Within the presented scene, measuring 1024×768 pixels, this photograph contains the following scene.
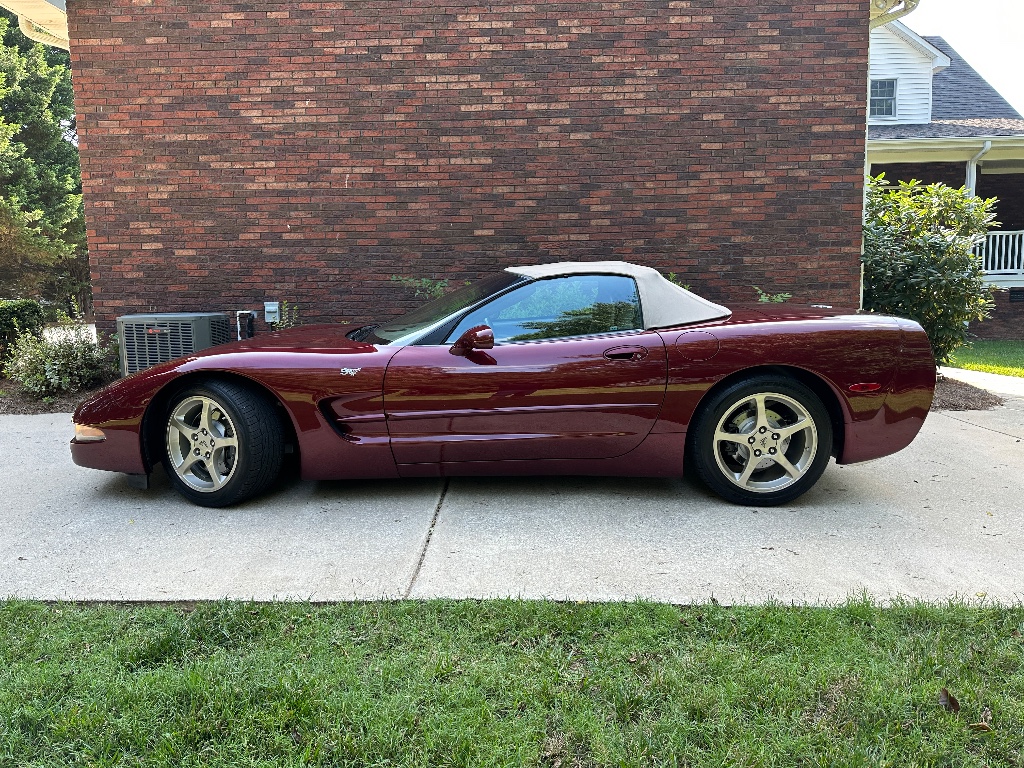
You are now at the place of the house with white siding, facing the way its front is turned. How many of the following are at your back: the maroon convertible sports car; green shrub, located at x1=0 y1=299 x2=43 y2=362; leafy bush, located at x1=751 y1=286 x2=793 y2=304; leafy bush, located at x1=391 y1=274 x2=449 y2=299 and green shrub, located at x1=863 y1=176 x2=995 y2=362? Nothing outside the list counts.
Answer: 0

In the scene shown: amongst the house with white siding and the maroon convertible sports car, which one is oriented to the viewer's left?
the maroon convertible sports car

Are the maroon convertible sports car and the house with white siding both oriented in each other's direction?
no

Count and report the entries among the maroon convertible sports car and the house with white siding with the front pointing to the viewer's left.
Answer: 1

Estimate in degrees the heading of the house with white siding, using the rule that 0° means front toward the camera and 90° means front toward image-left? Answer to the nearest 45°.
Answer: approximately 0°

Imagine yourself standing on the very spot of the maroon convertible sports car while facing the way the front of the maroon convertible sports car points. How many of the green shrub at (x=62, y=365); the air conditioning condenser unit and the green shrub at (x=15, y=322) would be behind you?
0

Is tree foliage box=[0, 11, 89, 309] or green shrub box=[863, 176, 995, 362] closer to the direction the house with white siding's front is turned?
the green shrub

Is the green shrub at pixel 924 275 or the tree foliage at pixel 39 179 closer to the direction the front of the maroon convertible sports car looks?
the tree foliage

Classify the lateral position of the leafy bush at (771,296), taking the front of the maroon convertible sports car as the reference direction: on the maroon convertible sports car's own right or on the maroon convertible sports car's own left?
on the maroon convertible sports car's own right

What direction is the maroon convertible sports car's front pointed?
to the viewer's left

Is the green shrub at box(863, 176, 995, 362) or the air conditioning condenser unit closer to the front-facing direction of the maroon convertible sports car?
the air conditioning condenser unit

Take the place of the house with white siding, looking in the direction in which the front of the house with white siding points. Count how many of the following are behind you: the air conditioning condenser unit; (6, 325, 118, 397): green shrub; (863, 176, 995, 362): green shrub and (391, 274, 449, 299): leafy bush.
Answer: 0

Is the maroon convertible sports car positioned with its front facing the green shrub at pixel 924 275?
no

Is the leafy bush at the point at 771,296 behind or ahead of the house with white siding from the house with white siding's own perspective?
ahead

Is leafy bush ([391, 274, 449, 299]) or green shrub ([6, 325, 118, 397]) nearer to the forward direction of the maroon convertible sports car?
the green shrub

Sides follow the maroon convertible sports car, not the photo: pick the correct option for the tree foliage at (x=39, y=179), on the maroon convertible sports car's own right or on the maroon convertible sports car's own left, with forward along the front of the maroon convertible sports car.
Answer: on the maroon convertible sports car's own right
